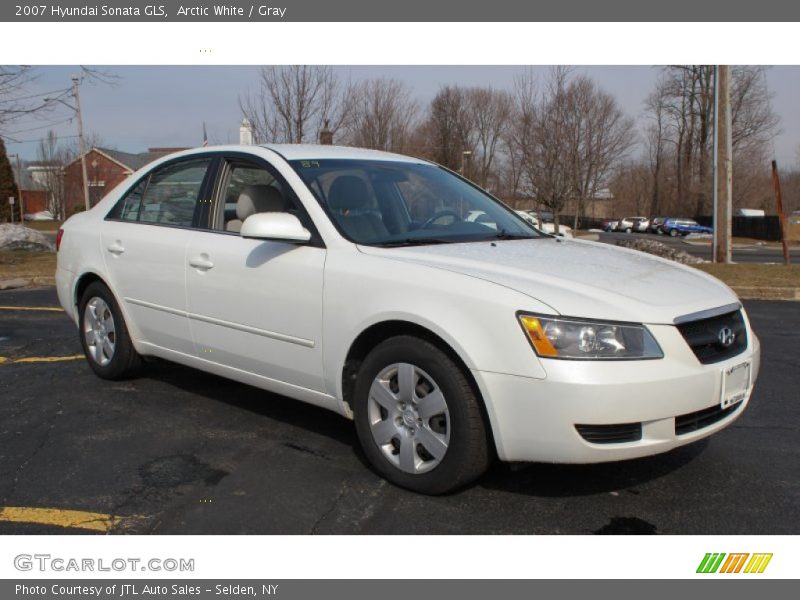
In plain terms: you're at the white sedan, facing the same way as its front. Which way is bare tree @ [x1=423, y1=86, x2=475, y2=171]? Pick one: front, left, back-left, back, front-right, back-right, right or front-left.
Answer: back-left

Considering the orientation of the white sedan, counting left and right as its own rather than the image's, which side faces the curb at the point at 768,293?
left

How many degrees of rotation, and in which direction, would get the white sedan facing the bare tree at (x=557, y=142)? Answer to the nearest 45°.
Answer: approximately 135° to its left

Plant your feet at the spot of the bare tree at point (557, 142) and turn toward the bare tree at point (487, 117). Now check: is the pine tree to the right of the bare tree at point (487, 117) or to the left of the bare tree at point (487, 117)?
left

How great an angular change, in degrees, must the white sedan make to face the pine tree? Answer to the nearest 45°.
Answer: approximately 180°
